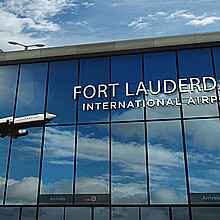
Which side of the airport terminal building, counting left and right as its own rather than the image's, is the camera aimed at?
front
